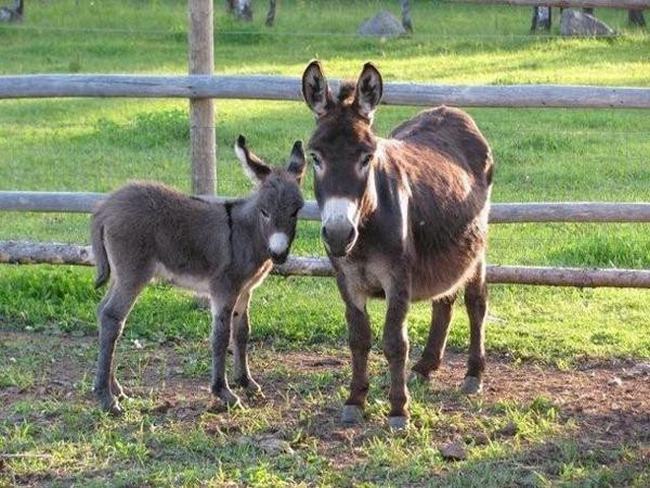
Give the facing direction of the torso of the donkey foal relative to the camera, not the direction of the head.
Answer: to the viewer's right

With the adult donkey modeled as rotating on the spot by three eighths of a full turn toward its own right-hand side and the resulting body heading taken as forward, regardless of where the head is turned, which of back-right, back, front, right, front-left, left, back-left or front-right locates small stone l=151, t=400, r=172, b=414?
left

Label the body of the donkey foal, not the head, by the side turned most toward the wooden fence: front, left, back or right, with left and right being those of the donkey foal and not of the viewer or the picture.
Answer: left

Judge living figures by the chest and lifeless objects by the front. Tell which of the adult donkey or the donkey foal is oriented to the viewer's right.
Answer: the donkey foal

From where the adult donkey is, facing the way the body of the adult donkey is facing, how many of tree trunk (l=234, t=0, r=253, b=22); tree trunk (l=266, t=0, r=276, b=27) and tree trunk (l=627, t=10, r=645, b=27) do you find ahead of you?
0

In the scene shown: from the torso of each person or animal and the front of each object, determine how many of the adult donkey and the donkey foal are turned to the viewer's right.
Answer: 1

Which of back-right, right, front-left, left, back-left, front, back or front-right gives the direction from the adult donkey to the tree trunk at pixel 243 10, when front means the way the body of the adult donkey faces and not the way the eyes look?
back-right

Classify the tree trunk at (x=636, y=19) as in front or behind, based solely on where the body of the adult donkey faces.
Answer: behind

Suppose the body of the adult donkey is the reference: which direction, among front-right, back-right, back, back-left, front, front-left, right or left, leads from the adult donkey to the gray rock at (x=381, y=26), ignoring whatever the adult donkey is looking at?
back-right

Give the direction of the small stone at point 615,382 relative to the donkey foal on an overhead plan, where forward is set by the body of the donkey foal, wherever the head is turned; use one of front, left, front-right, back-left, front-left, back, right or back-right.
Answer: front

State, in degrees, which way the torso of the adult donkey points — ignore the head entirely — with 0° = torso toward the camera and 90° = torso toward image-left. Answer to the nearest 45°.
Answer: approximately 45°

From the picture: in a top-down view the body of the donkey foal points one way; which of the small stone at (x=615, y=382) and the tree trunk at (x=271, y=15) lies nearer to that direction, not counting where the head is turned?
the small stone

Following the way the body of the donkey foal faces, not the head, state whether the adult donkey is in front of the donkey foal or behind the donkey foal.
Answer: in front

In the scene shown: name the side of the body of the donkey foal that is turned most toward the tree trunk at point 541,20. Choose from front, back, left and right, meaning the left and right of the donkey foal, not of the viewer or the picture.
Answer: left

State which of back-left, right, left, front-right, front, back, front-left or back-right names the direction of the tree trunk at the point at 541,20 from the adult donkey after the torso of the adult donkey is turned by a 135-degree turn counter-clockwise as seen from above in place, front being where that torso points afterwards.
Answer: left

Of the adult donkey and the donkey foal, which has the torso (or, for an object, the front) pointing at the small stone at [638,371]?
the donkey foal

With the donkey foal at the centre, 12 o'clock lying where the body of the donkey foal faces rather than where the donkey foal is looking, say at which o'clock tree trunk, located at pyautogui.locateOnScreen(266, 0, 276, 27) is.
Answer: The tree trunk is roughly at 9 o'clock from the donkey foal.
